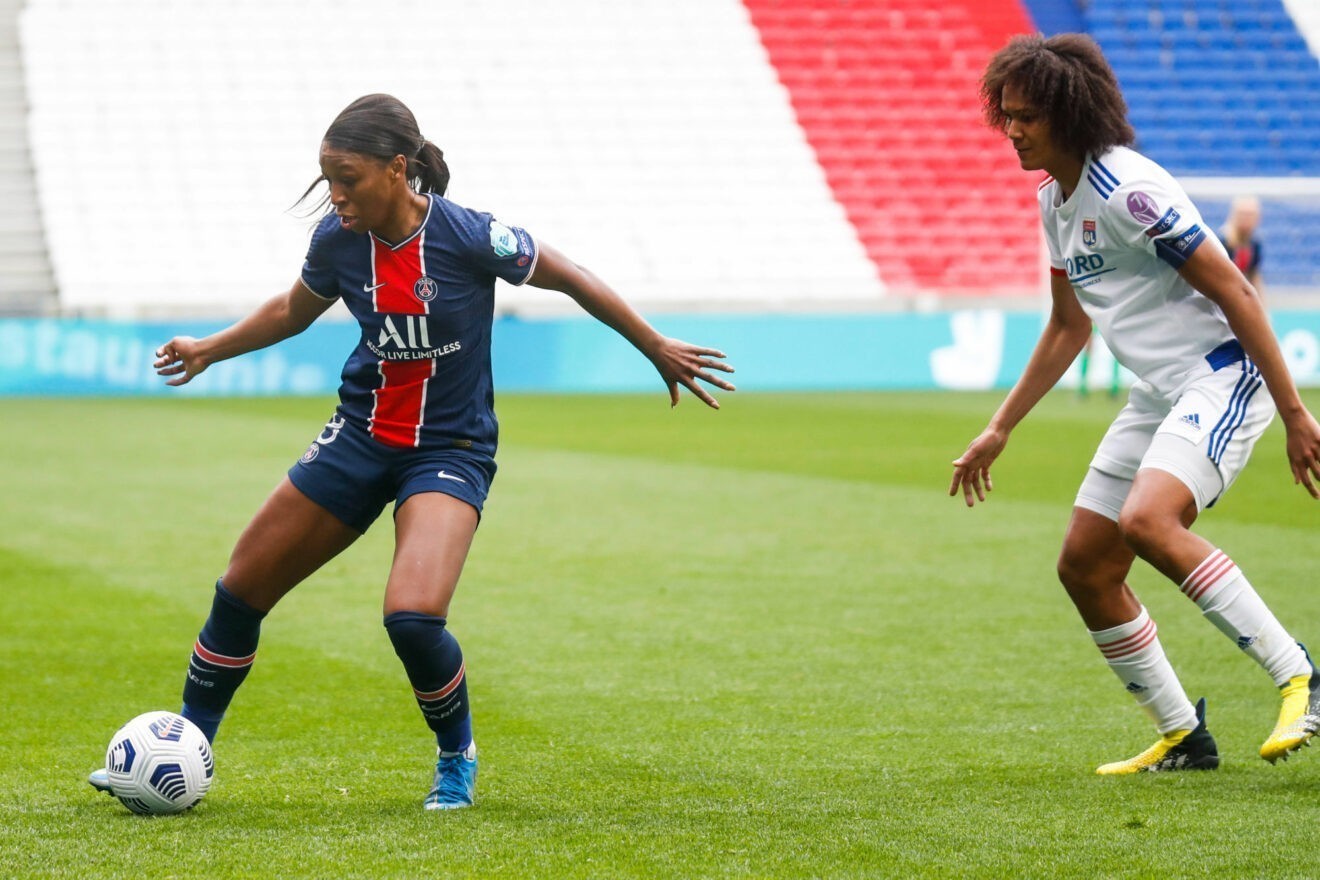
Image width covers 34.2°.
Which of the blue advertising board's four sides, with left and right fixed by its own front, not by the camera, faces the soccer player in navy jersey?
front

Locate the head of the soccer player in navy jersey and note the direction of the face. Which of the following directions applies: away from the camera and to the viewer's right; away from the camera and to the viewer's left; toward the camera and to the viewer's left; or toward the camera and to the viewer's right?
toward the camera and to the viewer's left

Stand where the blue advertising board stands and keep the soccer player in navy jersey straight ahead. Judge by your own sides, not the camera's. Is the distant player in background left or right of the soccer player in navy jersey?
left

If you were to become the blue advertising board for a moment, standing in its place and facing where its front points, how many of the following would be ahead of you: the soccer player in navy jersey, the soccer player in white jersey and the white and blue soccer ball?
3

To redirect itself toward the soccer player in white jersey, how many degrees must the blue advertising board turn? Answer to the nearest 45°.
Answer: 0° — it already faces them

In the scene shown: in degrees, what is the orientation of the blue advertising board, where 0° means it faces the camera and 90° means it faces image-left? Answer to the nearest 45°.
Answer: approximately 0°

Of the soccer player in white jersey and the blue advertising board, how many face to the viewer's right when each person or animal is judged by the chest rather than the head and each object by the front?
0

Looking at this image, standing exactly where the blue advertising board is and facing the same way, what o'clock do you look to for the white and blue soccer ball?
The white and blue soccer ball is roughly at 12 o'clock from the blue advertising board.

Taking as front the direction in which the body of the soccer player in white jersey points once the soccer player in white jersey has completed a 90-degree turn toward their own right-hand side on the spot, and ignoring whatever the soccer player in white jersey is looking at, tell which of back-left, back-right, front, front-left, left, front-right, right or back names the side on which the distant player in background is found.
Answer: front-right

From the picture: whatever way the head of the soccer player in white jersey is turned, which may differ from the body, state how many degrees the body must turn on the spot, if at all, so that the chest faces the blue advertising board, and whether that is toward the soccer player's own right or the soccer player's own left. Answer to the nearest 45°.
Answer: approximately 135° to the soccer player's own right

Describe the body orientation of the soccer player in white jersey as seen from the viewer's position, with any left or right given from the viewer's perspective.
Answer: facing the viewer and to the left of the viewer

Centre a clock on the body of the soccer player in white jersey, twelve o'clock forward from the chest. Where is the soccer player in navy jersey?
The soccer player in navy jersey is roughly at 1 o'clock from the soccer player in white jersey.

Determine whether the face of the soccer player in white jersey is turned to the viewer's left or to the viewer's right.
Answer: to the viewer's left
